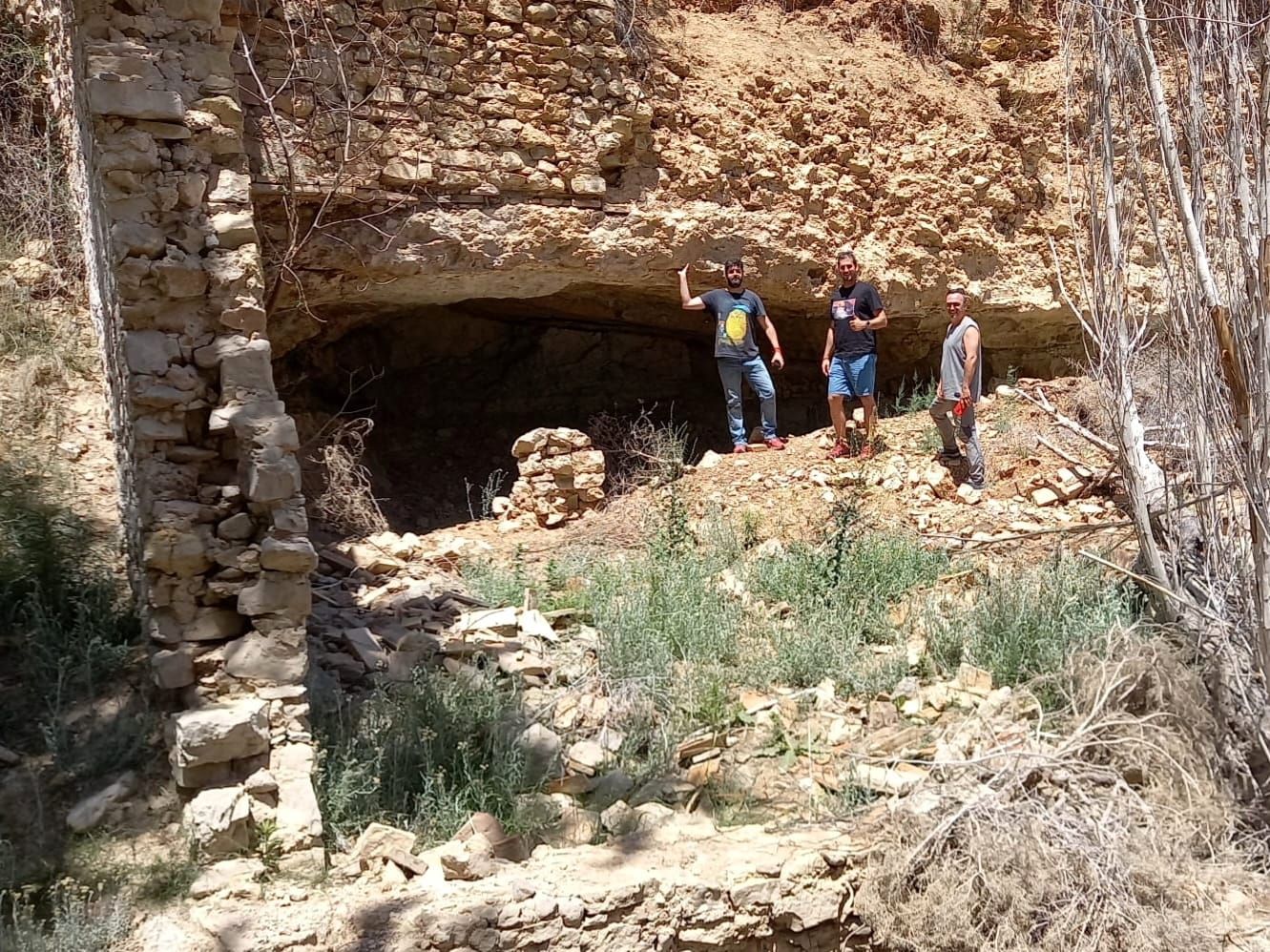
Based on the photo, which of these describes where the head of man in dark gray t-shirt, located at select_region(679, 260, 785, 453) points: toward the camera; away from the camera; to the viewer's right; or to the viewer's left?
toward the camera

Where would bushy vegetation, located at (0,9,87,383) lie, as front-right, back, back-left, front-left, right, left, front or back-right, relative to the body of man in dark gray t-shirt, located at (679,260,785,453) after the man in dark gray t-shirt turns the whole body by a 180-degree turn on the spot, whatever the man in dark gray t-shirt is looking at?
left

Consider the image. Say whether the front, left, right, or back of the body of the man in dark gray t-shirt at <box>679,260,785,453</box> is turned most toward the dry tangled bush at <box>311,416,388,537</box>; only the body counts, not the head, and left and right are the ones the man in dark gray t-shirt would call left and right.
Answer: right

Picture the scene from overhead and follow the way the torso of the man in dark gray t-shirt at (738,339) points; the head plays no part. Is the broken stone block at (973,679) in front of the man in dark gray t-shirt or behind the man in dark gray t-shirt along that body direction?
in front

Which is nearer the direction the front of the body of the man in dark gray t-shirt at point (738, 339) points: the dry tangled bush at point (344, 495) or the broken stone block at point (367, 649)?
the broken stone block

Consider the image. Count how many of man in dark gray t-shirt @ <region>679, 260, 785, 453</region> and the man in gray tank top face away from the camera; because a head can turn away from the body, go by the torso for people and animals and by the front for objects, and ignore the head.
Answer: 0

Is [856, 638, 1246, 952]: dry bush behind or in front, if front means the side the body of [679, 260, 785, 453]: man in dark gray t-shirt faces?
in front

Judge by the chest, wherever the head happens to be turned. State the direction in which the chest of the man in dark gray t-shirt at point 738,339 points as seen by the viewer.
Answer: toward the camera

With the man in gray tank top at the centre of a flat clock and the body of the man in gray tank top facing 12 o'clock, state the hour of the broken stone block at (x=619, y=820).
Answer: The broken stone block is roughly at 11 o'clock from the man in gray tank top.

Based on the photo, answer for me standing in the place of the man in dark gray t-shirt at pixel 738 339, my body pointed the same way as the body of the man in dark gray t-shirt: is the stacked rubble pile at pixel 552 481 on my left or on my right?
on my right

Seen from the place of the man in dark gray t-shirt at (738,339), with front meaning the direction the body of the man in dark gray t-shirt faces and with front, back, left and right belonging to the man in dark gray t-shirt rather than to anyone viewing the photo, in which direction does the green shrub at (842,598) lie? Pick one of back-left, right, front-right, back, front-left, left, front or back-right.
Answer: front

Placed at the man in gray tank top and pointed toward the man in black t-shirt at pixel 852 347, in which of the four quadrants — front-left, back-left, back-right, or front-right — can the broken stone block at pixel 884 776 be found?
back-left

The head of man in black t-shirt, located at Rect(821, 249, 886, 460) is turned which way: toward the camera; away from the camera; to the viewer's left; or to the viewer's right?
toward the camera

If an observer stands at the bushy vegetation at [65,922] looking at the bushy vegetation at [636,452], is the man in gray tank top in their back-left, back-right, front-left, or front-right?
front-right

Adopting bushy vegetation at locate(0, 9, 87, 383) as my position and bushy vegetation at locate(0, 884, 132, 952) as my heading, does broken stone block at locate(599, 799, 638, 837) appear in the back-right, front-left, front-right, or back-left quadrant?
front-left

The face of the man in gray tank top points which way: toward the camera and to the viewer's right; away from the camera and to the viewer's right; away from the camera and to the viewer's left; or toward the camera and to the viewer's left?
toward the camera and to the viewer's left
